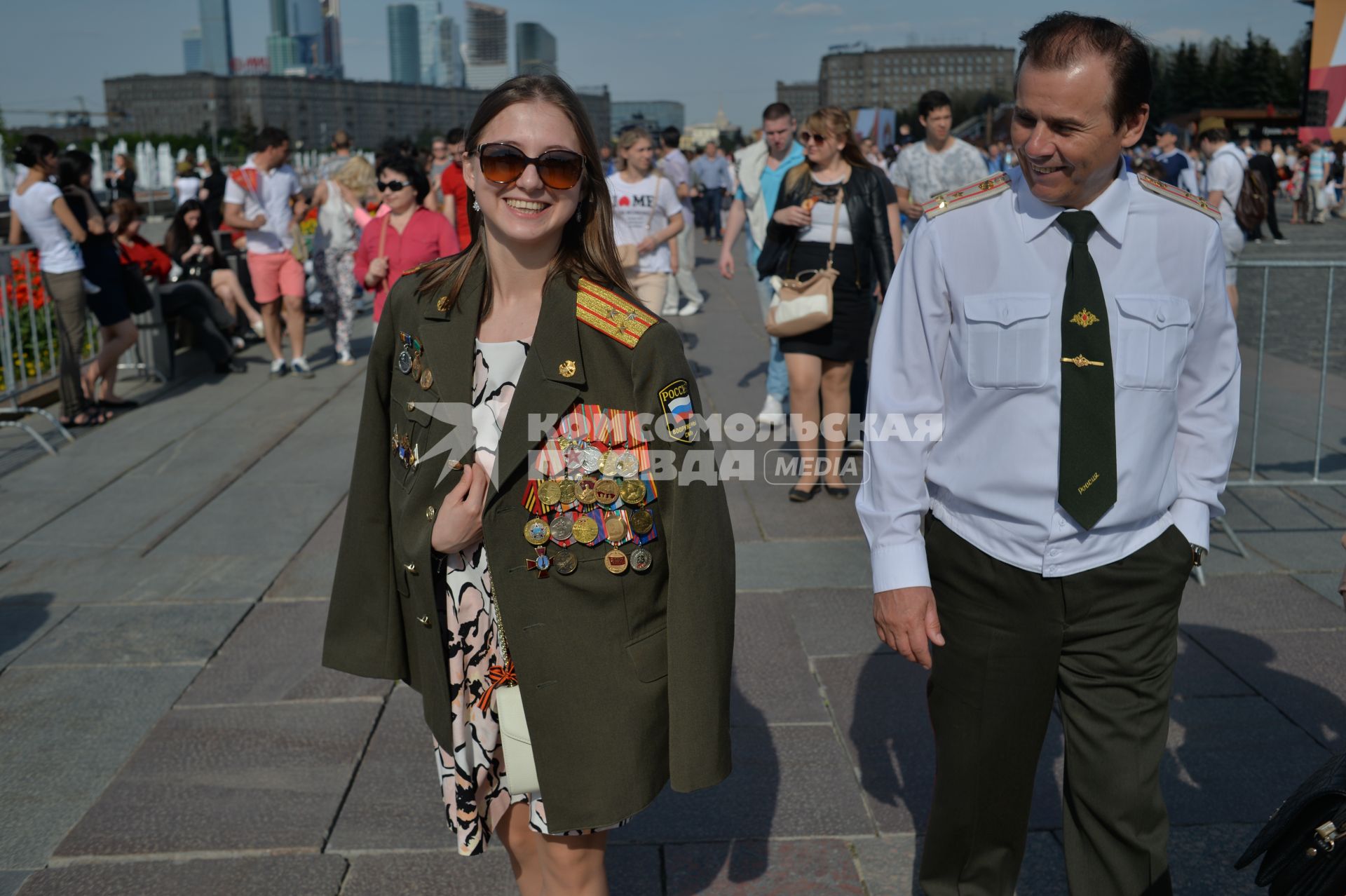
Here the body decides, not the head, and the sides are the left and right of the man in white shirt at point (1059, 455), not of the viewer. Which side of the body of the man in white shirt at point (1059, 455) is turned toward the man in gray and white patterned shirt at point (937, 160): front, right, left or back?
back

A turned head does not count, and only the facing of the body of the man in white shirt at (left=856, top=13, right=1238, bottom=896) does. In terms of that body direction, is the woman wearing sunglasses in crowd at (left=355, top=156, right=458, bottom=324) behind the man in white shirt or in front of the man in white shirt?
behind

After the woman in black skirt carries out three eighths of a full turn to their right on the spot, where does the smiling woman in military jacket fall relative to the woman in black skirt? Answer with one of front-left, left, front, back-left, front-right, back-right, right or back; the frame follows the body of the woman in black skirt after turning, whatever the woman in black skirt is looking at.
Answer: back-left

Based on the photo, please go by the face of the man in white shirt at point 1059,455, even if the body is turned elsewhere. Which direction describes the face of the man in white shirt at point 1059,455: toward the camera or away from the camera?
toward the camera

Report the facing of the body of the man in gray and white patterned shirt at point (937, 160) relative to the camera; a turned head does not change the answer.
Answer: toward the camera

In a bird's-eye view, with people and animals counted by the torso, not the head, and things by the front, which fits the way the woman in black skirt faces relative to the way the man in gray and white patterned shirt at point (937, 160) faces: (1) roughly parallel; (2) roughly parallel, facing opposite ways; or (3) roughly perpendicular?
roughly parallel

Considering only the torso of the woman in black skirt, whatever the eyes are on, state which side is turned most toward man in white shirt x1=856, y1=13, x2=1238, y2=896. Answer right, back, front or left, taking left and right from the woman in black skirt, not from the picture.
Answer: front

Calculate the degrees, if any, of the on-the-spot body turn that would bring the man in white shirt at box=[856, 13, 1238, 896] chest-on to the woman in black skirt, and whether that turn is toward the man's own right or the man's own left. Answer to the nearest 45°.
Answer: approximately 180°

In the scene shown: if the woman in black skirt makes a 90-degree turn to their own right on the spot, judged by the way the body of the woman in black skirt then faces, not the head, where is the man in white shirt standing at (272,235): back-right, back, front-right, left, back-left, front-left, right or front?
front-right

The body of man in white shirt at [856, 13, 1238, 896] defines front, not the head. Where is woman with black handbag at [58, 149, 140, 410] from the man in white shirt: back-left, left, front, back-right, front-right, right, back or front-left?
back-right

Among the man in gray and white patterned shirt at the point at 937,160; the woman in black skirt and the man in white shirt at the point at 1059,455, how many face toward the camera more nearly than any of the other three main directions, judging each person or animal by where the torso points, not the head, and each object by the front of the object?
3

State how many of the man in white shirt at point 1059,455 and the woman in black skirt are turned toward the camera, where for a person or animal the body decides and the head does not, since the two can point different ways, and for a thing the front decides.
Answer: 2

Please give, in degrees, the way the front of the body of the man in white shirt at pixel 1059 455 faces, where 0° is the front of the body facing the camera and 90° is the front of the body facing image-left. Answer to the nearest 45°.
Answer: approximately 0°

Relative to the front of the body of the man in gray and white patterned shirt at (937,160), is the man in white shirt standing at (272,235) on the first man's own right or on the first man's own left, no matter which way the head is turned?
on the first man's own right
